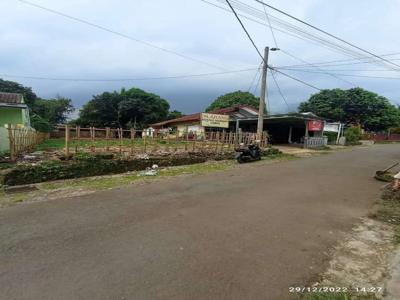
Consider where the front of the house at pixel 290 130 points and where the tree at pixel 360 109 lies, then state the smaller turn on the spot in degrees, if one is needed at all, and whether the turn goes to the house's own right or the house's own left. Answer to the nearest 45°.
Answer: approximately 90° to the house's own left

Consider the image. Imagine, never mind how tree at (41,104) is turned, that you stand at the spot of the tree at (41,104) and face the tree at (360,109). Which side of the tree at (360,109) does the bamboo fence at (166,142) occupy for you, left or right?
right

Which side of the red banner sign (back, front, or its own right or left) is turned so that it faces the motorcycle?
front

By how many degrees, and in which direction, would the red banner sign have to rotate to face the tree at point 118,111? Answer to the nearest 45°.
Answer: approximately 90° to its right

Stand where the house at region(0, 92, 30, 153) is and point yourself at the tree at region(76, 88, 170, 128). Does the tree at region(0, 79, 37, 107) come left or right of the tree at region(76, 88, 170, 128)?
left

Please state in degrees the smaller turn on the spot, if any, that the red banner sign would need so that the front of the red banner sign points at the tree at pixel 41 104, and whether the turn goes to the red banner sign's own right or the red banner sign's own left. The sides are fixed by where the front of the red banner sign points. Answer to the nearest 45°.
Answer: approximately 90° to the red banner sign's own right

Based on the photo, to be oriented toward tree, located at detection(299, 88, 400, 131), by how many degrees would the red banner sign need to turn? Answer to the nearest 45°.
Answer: approximately 180°

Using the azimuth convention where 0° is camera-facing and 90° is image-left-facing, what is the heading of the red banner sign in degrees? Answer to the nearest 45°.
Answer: approximately 0°

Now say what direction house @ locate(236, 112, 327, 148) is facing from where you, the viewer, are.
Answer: facing the viewer and to the right of the viewer

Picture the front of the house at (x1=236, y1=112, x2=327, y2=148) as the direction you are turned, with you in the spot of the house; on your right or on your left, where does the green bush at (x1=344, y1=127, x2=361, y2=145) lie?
on your left

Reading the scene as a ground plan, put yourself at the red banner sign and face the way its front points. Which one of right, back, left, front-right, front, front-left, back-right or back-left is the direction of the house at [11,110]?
front-right

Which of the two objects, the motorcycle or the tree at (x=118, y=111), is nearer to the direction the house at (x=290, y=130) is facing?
the motorcycle

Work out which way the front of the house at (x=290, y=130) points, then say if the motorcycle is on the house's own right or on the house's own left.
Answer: on the house's own right
